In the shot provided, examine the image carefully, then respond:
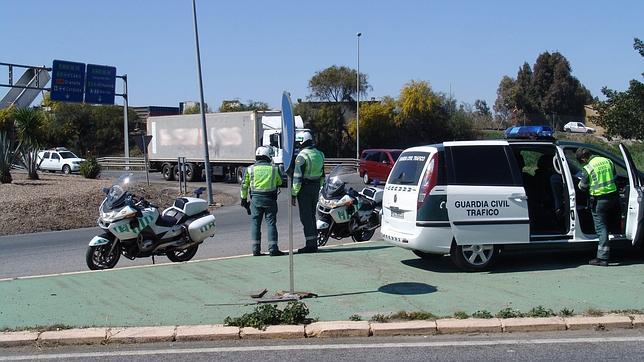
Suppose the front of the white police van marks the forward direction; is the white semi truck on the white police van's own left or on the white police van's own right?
on the white police van's own left

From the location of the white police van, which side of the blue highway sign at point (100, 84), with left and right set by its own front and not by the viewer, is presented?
front

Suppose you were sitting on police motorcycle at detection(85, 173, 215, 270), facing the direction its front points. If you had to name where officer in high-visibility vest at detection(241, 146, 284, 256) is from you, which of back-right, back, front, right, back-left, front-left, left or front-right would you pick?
back-left

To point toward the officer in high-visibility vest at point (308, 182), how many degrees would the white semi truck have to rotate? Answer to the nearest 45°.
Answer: approximately 45° to its right

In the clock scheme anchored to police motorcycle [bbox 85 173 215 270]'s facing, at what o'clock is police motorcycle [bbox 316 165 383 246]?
police motorcycle [bbox 316 165 383 246] is roughly at 7 o'clock from police motorcycle [bbox 85 173 215 270].

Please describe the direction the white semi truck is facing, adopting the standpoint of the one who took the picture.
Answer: facing the viewer and to the right of the viewer

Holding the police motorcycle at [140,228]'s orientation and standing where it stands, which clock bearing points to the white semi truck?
The white semi truck is roughly at 5 o'clock from the police motorcycle.

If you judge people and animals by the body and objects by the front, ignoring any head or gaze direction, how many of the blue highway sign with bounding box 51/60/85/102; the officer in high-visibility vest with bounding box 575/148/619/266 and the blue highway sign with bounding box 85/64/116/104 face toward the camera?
2

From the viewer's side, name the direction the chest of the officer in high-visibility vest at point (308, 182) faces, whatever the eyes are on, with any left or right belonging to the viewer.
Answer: facing away from the viewer and to the left of the viewer

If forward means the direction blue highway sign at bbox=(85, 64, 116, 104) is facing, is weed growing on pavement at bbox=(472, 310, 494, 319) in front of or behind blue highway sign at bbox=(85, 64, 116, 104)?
in front

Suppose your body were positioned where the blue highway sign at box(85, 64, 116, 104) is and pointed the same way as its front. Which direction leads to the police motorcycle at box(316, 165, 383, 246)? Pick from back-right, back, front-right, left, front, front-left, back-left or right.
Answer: front

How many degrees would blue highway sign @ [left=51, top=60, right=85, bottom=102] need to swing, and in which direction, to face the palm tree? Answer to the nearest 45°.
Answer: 0° — it already faces it

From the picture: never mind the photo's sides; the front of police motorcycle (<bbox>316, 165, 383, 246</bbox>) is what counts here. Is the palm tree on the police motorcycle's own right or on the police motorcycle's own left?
on the police motorcycle's own right

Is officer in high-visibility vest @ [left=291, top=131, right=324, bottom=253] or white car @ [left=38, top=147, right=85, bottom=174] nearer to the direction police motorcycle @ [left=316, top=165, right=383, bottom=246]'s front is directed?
the officer in high-visibility vest

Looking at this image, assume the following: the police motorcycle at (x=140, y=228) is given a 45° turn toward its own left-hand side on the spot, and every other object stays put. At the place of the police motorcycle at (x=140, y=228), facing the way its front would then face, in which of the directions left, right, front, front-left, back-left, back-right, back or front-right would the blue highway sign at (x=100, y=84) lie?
back

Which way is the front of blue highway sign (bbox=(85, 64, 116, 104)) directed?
toward the camera

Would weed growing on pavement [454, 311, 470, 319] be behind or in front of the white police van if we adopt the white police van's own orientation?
behind
